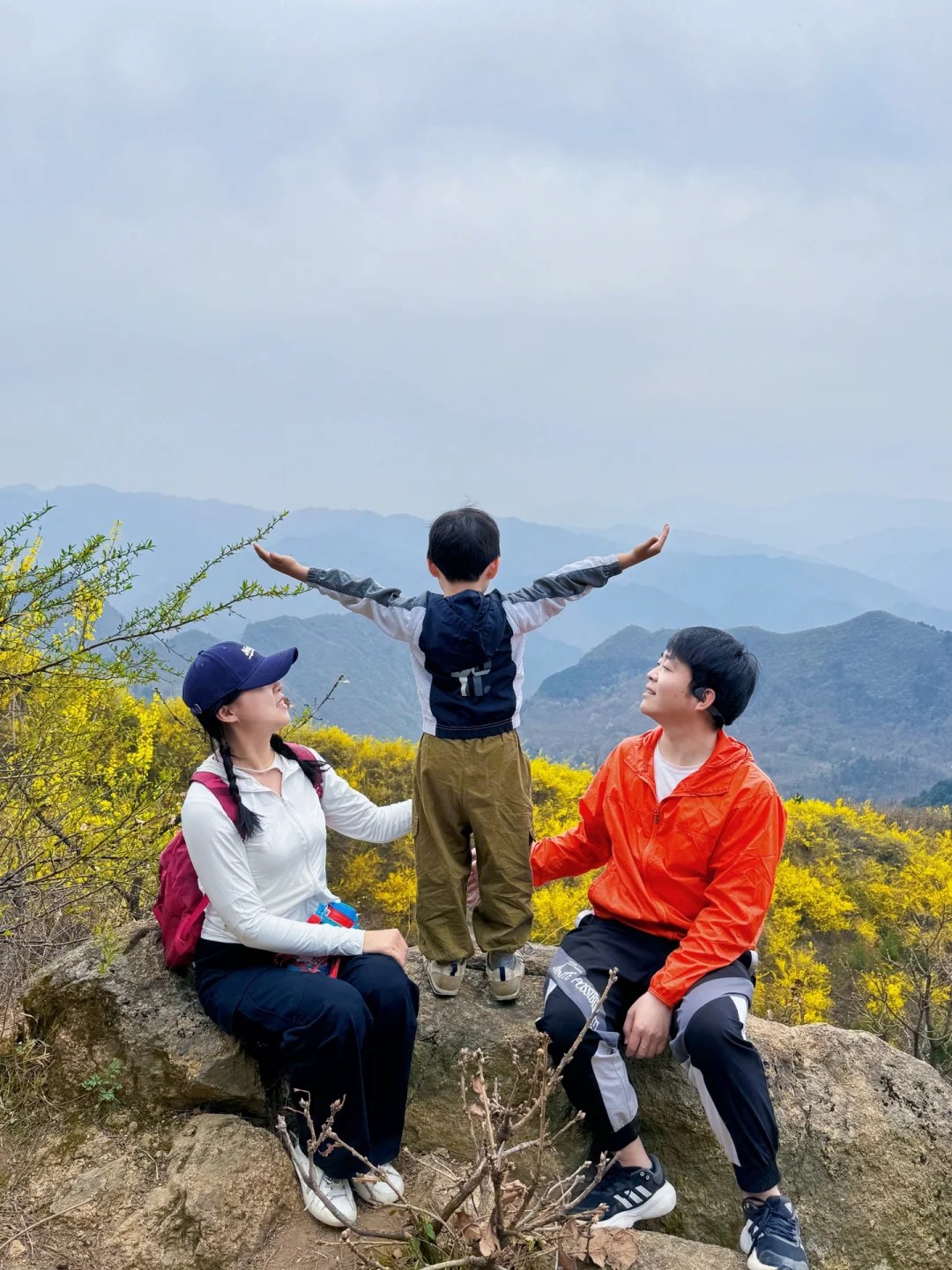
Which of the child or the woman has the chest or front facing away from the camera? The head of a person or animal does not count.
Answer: the child

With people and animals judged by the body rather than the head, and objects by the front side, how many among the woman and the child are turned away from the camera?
1

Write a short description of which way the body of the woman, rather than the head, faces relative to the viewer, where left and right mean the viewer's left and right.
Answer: facing the viewer and to the right of the viewer

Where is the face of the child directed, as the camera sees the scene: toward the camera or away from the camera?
away from the camera

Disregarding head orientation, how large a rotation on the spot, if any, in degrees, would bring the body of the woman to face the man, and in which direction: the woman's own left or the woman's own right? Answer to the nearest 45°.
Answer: approximately 45° to the woman's own left

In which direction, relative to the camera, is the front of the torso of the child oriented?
away from the camera

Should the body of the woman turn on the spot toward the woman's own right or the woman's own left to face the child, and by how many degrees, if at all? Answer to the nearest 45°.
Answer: approximately 90° to the woman's own left

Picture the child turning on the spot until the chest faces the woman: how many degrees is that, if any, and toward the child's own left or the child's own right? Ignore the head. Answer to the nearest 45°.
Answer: approximately 135° to the child's own left
